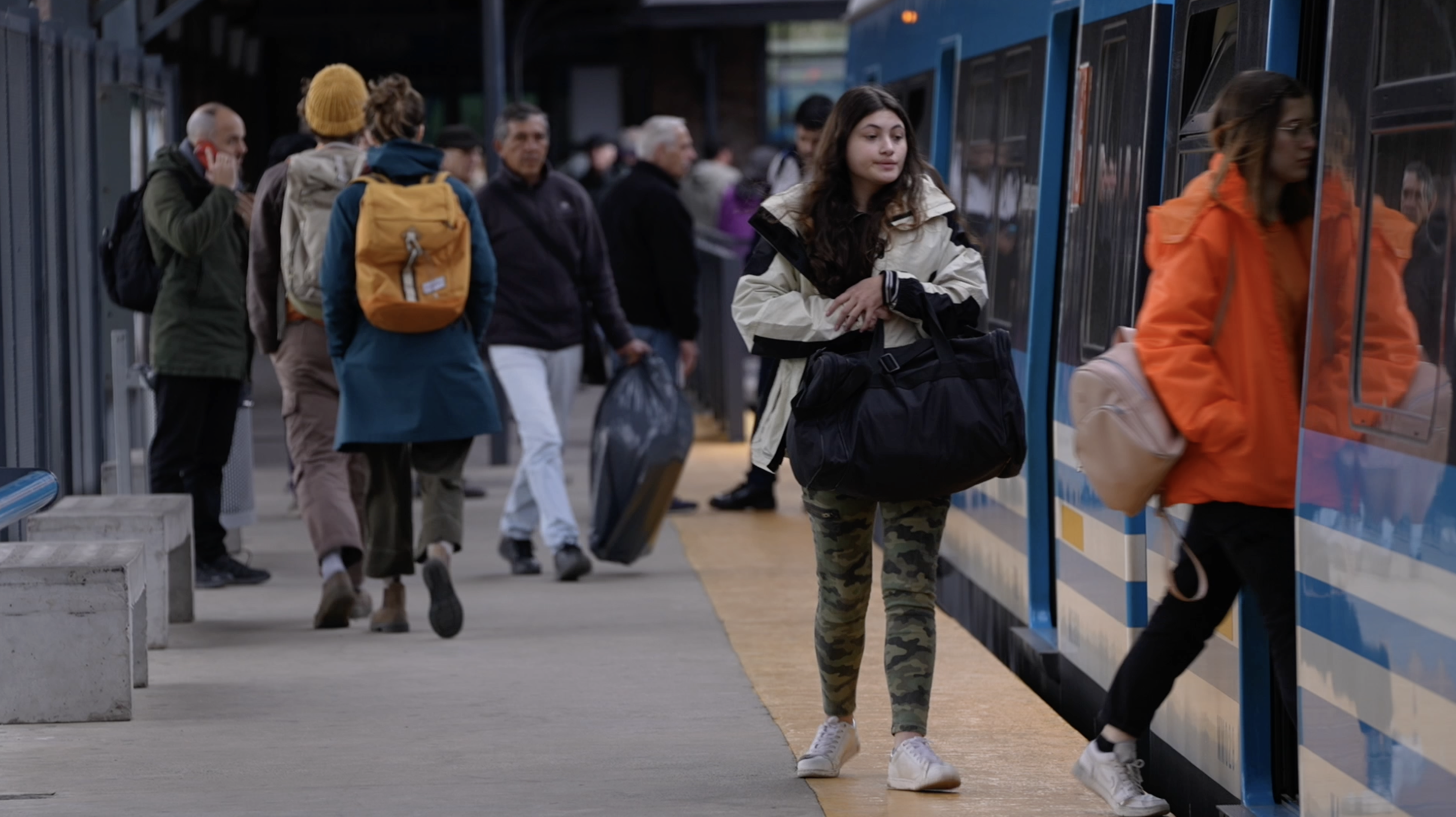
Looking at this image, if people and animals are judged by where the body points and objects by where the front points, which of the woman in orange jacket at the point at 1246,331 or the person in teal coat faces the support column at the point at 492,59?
the person in teal coat

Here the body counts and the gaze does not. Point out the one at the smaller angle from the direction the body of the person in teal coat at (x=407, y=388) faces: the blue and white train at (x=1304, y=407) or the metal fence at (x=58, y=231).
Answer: the metal fence

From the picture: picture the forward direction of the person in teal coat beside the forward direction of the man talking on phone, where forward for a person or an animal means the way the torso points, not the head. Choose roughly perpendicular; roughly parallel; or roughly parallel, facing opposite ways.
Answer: roughly perpendicular

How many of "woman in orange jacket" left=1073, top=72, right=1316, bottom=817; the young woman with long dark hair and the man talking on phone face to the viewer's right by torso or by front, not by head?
2

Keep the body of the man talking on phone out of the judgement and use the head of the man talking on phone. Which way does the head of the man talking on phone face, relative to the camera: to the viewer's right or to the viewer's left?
to the viewer's right

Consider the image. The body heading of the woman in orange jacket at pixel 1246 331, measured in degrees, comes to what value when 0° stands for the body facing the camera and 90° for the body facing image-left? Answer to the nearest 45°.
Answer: approximately 270°

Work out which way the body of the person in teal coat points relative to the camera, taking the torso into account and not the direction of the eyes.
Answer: away from the camera

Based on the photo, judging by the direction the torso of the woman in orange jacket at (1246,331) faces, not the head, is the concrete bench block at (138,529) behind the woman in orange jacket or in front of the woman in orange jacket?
behind

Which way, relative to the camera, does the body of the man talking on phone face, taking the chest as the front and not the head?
to the viewer's right

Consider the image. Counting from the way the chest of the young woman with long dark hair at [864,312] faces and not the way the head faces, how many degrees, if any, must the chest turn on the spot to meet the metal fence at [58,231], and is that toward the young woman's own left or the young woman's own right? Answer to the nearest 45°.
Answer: approximately 135° to the young woman's own right

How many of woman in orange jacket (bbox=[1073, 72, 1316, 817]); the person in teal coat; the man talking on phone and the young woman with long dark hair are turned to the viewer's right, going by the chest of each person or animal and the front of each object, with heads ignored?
2
